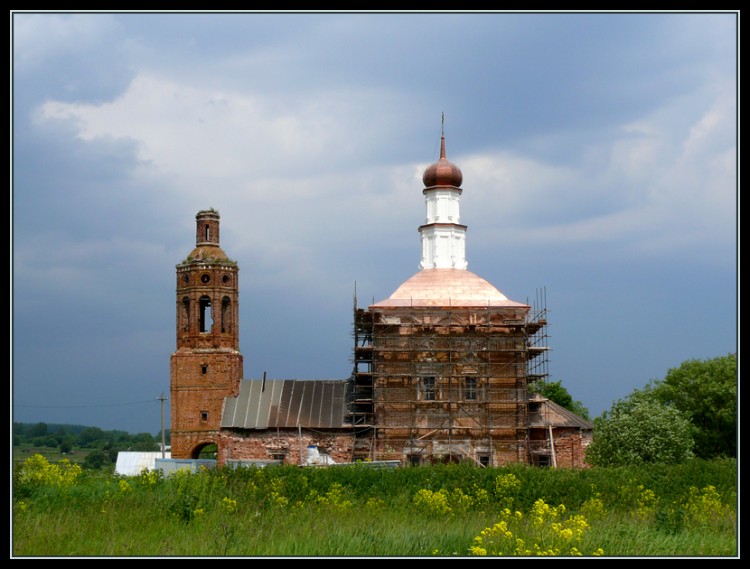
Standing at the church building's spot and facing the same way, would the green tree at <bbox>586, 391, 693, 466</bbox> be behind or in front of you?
behind

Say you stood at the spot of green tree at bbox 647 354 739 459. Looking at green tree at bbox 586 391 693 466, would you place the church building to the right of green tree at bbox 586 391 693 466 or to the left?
right

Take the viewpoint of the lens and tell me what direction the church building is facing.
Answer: facing to the left of the viewer

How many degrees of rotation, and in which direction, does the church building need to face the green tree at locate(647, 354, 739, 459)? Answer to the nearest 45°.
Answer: approximately 135° to its right
